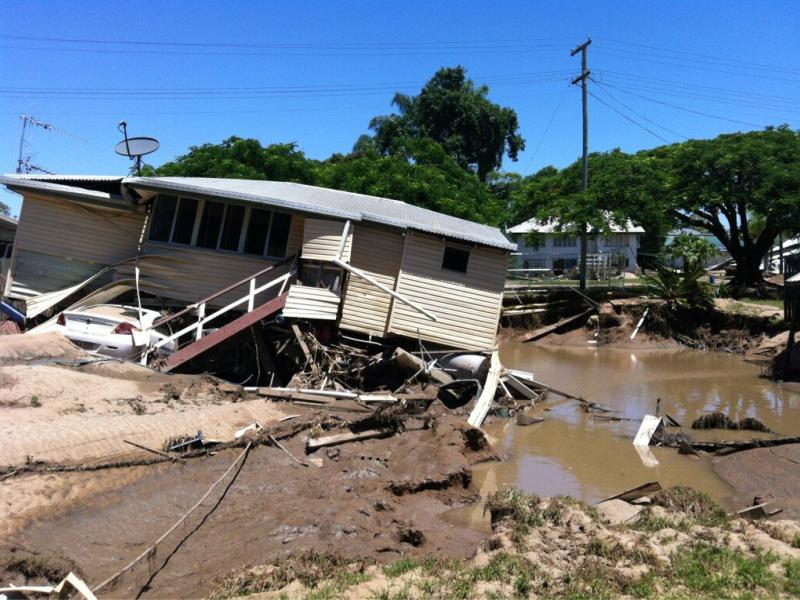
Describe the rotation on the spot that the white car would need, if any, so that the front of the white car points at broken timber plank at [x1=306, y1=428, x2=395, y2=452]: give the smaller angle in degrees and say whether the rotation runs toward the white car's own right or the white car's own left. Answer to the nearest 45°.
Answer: approximately 90° to the white car's own right

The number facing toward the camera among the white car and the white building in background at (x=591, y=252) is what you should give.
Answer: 1

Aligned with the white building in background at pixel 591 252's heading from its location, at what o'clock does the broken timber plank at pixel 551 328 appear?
The broken timber plank is roughly at 12 o'clock from the white building in background.

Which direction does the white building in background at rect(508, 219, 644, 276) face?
toward the camera

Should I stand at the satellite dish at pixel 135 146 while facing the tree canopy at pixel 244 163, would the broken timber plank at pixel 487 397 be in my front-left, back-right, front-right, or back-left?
back-right

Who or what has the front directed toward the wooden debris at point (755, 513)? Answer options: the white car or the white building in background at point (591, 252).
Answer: the white building in background

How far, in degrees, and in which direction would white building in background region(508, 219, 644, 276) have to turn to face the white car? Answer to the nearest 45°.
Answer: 0° — it already faces it

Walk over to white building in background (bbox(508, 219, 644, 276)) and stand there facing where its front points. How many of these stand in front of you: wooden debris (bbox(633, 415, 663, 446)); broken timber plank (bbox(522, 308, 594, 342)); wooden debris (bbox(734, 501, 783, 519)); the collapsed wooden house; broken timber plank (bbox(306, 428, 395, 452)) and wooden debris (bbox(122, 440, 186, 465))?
6

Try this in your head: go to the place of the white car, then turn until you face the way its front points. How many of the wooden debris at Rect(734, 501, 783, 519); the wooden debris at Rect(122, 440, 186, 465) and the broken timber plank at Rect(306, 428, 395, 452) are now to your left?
0

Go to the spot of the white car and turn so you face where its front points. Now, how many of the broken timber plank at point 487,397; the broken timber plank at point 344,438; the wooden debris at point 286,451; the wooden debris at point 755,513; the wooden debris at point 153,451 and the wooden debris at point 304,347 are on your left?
0

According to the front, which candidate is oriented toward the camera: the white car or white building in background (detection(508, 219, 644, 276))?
the white building in background

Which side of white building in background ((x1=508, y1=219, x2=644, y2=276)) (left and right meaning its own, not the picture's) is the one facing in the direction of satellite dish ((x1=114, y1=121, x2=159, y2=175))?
front

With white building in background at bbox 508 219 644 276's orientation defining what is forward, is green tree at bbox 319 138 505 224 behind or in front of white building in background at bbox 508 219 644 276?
in front
